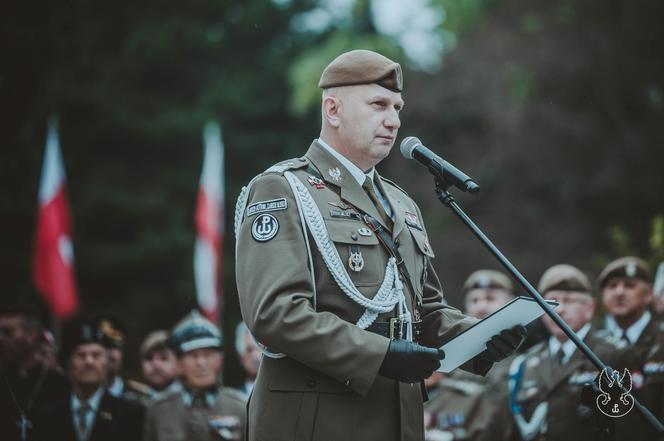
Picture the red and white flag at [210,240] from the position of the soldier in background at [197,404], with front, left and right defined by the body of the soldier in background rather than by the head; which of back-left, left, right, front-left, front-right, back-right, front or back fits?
back

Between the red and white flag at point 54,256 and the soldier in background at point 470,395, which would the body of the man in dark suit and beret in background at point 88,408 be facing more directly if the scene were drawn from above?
the soldier in background

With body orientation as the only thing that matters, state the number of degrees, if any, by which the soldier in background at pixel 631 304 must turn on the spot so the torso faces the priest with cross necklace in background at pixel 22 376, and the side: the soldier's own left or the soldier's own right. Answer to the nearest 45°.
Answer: approximately 45° to the soldier's own right

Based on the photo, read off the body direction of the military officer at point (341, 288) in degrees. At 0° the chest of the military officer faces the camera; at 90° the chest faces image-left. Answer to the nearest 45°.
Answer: approximately 315°

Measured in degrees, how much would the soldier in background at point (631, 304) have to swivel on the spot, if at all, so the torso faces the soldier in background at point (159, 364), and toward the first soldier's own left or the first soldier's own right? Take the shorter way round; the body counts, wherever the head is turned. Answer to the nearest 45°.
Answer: approximately 45° to the first soldier's own right

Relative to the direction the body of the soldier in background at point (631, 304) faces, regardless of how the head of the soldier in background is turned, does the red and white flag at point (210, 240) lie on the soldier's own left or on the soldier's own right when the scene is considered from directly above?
on the soldier's own right

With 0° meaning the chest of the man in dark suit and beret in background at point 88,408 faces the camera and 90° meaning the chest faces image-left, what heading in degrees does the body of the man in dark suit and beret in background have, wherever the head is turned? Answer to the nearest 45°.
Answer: approximately 0°

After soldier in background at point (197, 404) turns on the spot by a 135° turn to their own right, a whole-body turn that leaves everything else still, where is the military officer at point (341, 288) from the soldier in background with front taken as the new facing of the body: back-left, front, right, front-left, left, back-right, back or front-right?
back-left

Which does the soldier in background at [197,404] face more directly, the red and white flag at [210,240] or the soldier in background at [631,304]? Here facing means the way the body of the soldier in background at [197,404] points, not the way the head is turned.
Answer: the soldier in background
